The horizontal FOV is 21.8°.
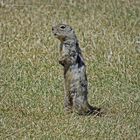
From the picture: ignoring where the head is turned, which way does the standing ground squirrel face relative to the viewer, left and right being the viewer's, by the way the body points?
facing to the left of the viewer
